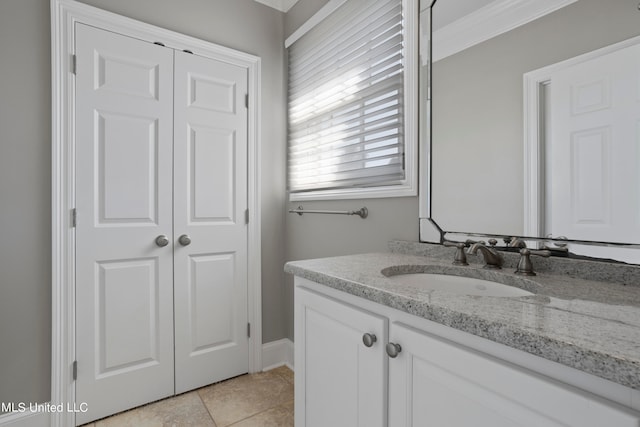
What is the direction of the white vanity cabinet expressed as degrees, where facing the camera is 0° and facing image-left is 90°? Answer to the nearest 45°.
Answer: approximately 45°

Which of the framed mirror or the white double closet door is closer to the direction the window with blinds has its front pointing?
the white double closet door

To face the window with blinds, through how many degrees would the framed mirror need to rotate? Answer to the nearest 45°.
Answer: approximately 45° to its right

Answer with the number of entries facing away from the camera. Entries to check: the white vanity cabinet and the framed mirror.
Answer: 0

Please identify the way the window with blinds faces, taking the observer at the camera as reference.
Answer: facing the viewer and to the left of the viewer

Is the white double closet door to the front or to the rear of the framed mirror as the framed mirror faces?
to the front

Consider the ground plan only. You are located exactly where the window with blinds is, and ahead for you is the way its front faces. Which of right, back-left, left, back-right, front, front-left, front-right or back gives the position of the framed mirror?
left

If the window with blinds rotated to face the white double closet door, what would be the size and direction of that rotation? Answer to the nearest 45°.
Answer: approximately 45° to its right
